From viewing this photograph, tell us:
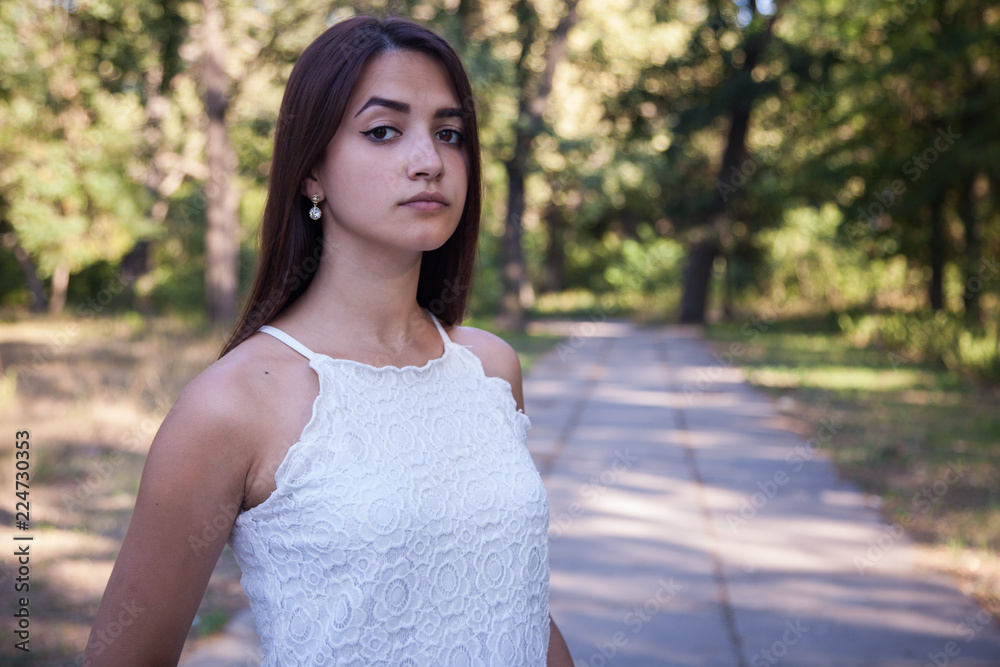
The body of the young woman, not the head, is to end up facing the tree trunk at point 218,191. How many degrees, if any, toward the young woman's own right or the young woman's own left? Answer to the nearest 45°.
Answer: approximately 135° to the young woman's own left

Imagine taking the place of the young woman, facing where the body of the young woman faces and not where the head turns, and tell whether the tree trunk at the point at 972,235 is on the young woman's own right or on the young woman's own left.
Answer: on the young woman's own left

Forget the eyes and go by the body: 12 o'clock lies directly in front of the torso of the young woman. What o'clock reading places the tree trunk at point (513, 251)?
The tree trunk is roughly at 8 o'clock from the young woman.

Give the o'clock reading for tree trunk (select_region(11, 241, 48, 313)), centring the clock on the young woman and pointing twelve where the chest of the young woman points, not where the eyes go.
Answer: The tree trunk is roughly at 7 o'clock from the young woman.

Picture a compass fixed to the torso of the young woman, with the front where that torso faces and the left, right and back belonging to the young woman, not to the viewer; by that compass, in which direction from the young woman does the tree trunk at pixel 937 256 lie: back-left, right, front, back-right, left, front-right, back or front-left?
left

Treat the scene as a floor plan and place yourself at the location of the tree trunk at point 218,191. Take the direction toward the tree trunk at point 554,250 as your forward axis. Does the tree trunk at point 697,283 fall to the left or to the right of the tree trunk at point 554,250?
right

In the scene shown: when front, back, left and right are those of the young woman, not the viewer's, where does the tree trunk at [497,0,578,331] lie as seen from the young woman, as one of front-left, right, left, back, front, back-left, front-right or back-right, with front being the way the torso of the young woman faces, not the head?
back-left

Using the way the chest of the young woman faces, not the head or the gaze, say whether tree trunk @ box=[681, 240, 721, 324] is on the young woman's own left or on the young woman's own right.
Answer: on the young woman's own left

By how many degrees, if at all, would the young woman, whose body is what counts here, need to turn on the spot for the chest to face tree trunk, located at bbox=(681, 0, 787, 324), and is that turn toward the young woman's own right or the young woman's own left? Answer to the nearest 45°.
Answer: approximately 90° to the young woman's own left

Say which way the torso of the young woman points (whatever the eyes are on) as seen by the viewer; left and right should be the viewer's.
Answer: facing the viewer and to the right of the viewer
